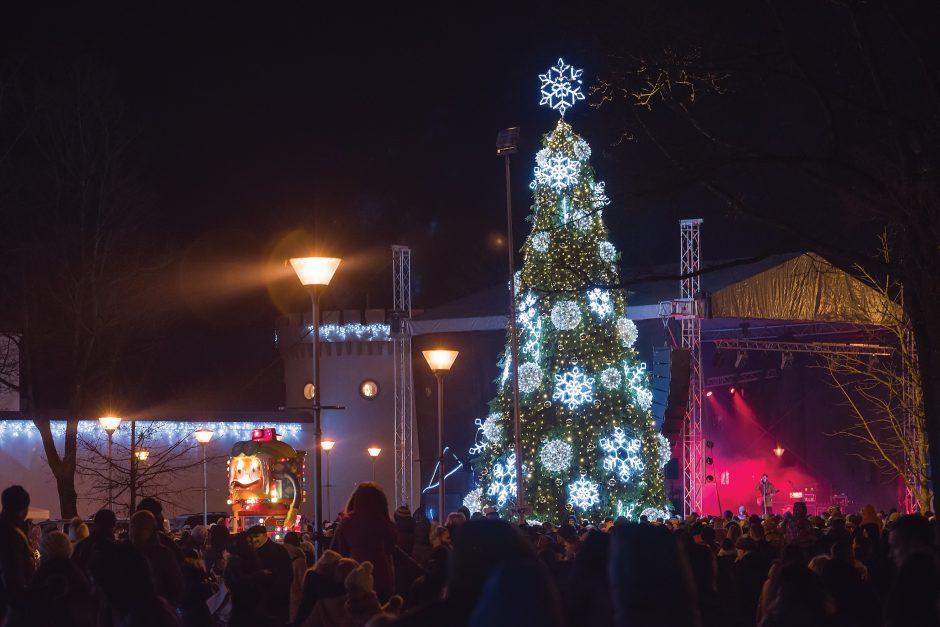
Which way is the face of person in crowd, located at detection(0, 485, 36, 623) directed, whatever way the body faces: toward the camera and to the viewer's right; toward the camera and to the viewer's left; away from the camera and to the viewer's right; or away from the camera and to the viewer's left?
away from the camera and to the viewer's right

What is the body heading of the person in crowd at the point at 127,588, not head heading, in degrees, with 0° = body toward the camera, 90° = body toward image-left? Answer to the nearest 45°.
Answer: approximately 180°

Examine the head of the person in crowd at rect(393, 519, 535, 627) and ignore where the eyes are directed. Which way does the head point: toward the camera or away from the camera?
away from the camera

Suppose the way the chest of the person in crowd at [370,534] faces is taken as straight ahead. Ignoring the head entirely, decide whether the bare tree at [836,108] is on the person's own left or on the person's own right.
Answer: on the person's own right

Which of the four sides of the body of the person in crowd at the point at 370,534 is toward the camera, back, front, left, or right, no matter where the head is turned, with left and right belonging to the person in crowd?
back

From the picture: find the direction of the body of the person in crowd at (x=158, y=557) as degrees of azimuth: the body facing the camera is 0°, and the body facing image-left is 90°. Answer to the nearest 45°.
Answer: approximately 180°

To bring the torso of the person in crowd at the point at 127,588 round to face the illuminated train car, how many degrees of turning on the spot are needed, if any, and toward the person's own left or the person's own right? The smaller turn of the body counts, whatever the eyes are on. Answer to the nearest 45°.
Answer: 0° — they already face it

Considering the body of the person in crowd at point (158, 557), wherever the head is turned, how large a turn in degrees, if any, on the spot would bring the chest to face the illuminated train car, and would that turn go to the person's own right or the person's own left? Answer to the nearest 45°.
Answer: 0° — they already face it

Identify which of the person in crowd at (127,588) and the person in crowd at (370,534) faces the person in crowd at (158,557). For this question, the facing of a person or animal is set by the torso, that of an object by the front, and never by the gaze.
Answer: the person in crowd at (127,588)

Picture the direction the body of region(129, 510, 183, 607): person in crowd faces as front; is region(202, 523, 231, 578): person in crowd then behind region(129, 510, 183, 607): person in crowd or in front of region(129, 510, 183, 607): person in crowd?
in front
